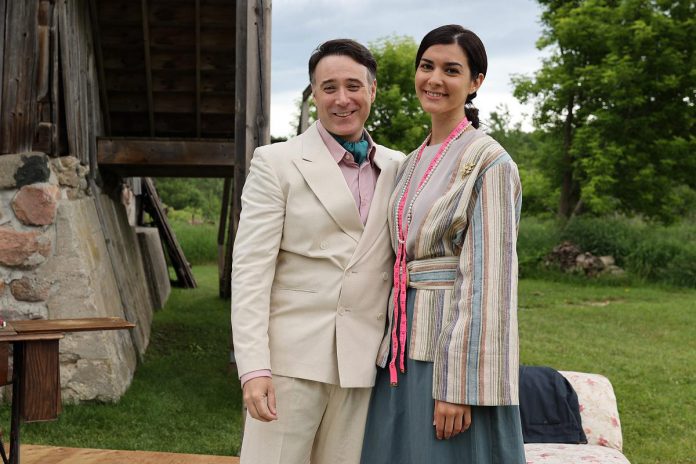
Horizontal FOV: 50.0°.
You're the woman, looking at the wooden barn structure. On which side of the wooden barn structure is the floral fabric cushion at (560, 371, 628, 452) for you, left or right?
right

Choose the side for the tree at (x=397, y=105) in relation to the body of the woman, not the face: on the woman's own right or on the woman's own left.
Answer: on the woman's own right

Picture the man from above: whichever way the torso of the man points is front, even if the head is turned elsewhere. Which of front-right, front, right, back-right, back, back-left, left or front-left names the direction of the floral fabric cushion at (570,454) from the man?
left

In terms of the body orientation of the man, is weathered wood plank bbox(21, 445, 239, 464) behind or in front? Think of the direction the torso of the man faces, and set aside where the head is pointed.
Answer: behind

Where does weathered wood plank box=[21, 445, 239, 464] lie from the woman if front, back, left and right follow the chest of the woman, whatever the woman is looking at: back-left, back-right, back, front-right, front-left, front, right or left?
right

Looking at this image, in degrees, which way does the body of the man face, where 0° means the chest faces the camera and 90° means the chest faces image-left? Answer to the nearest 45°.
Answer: approximately 315°

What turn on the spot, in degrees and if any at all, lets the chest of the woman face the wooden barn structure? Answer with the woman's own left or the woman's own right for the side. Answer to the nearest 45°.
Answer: approximately 90° to the woman's own right

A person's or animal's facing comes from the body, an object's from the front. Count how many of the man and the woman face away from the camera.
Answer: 0

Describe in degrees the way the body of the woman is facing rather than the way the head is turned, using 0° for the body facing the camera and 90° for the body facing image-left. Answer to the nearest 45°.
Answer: approximately 45°

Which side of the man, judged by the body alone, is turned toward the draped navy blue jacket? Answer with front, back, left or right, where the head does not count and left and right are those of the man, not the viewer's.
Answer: left

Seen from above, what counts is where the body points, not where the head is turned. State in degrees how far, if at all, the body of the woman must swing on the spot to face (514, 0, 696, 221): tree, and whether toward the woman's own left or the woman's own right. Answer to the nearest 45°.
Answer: approximately 135° to the woman's own right

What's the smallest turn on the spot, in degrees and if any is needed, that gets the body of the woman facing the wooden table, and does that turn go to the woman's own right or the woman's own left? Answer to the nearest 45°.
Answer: approximately 90° to the woman's own right
